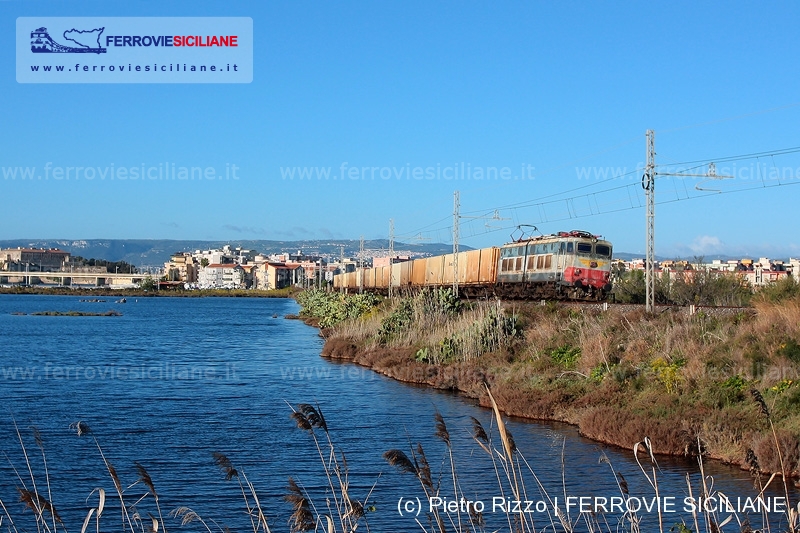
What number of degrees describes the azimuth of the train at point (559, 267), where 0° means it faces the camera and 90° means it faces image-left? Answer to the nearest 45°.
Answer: approximately 315°

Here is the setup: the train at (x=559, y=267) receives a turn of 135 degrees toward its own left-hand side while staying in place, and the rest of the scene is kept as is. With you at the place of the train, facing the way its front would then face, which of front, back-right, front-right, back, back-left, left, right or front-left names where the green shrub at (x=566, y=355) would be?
back

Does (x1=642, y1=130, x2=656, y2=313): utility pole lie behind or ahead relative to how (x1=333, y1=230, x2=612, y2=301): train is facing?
ahead
